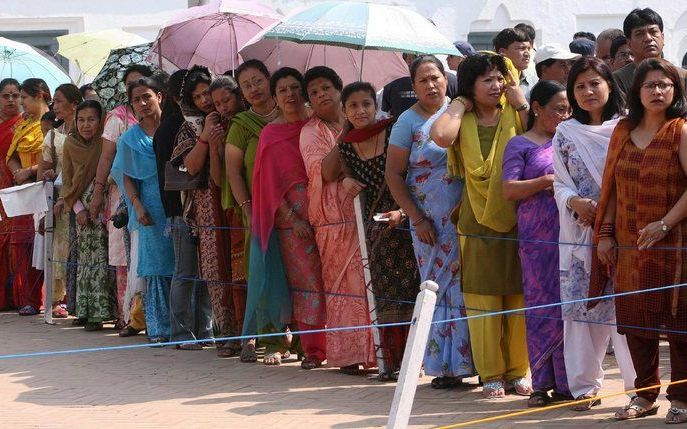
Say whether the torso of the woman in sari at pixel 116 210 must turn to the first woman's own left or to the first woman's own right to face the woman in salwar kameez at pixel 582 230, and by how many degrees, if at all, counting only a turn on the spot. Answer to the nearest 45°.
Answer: approximately 90° to the first woman's own left

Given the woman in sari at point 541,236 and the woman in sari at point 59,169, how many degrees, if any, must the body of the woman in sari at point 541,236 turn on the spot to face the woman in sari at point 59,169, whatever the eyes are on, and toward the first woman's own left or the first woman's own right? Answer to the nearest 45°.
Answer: approximately 180°

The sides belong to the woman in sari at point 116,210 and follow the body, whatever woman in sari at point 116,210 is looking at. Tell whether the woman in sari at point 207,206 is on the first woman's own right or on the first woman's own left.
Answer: on the first woman's own left

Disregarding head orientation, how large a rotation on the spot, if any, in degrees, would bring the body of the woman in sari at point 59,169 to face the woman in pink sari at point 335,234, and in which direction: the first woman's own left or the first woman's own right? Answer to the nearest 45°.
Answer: approximately 90° to the first woman's own left

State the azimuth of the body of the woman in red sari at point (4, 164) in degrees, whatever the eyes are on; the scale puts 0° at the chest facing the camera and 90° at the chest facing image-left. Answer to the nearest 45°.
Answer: approximately 0°

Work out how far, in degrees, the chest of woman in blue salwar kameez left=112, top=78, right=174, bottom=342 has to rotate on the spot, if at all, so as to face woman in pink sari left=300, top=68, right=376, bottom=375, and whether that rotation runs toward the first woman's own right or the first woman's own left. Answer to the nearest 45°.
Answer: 0° — they already face them

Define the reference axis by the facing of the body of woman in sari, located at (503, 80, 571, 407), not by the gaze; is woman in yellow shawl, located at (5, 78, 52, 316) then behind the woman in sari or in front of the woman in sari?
behind

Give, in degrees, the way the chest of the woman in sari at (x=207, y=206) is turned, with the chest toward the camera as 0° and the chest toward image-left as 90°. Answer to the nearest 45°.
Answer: approximately 315°

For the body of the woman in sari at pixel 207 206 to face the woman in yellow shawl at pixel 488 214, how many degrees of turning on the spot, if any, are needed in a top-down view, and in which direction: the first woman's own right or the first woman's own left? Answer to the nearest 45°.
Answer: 0° — they already face them
